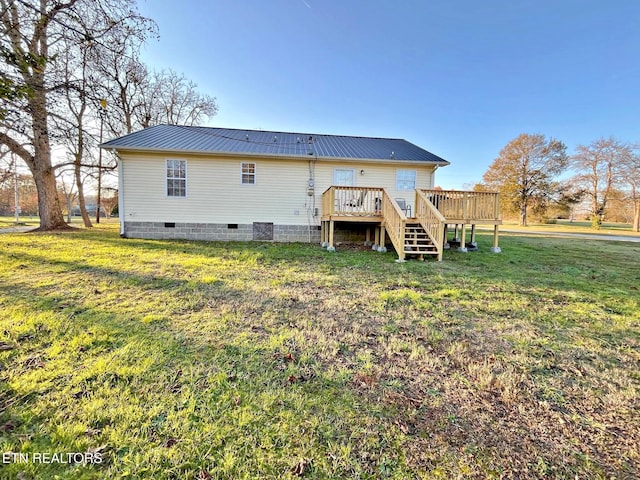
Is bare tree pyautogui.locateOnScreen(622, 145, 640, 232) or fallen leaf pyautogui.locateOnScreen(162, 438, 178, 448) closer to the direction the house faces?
the bare tree

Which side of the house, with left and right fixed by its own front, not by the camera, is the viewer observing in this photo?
back

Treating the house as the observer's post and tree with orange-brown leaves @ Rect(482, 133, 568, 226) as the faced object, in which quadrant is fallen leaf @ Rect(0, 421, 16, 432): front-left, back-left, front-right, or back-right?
back-right

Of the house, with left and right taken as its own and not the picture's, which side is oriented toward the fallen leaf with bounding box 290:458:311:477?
back

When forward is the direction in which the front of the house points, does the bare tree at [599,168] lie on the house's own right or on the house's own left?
on the house's own right

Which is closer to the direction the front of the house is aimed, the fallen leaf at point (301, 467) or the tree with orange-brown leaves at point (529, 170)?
the tree with orange-brown leaves

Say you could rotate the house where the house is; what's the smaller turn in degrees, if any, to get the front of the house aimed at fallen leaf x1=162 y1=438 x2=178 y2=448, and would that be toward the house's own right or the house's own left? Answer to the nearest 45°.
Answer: approximately 180°

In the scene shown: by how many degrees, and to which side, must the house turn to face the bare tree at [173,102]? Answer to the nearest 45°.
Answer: approximately 45° to its left

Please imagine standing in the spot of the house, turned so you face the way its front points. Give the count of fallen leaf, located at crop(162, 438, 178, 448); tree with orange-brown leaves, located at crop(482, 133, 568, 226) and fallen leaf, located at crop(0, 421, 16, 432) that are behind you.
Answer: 2

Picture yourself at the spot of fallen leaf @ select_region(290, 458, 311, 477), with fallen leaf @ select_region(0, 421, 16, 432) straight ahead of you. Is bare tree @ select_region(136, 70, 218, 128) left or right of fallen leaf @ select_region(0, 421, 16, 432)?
right

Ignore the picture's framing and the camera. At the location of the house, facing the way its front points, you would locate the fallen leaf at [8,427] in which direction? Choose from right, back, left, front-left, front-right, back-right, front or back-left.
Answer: back

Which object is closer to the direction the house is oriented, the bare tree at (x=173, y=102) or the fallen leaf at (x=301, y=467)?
the bare tree

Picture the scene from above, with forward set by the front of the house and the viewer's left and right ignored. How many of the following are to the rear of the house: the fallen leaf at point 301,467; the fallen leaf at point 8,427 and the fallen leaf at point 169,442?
3

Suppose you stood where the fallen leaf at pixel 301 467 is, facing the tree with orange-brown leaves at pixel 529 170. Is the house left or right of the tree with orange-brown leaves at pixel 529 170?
left
